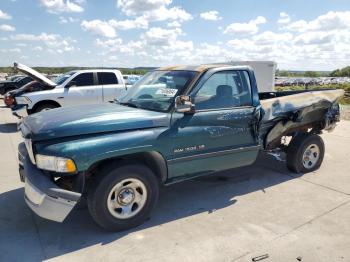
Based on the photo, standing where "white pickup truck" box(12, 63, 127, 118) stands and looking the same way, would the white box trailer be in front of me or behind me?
behind

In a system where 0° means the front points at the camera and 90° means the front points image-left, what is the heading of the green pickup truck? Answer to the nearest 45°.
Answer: approximately 45°

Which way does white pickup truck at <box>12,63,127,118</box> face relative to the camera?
to the viewer's left

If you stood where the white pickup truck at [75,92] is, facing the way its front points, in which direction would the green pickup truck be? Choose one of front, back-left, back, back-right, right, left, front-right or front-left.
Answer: left

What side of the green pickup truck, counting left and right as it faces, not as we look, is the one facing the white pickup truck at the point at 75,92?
right

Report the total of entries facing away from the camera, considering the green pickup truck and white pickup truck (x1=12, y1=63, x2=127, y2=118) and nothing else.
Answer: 0

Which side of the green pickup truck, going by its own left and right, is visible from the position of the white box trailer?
back

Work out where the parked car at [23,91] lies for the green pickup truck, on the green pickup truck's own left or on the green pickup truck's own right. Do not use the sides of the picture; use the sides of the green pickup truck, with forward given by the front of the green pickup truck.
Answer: on the green pickup truck's own right
